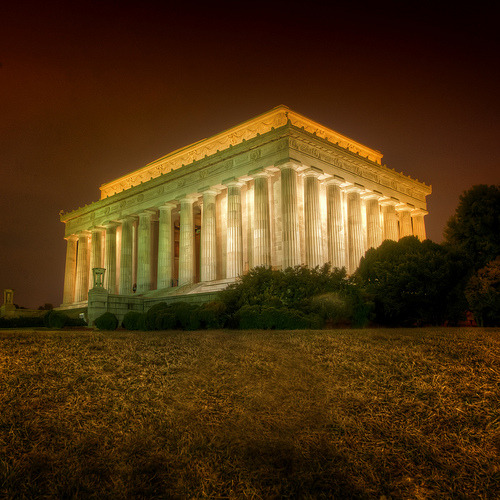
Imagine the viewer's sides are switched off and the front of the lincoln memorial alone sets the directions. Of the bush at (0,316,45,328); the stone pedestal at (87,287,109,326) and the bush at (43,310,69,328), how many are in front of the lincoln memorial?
3

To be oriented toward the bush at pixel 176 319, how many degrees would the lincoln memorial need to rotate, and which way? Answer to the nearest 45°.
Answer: approximately 45° to its left

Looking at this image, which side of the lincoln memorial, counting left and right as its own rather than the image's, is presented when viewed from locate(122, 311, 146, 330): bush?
front

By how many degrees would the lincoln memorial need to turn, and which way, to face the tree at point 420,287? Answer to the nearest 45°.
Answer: approximately 45° to its left

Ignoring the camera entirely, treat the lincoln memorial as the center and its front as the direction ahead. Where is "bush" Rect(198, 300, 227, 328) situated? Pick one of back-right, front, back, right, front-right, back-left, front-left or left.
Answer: front-left

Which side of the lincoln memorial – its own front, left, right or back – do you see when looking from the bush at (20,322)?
front

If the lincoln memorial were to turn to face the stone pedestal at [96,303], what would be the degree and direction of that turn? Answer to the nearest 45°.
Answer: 0° — it already faces it

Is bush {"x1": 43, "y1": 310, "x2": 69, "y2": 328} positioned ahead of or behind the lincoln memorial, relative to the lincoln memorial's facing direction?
ahead

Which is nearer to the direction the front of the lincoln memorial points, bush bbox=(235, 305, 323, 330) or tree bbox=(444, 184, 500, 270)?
the bush

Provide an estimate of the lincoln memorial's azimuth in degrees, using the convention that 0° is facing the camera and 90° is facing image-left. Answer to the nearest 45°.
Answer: approximately 45°

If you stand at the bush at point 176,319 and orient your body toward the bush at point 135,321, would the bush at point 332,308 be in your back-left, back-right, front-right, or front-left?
back-right

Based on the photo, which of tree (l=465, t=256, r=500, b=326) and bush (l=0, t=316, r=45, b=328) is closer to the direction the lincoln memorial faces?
the bush
